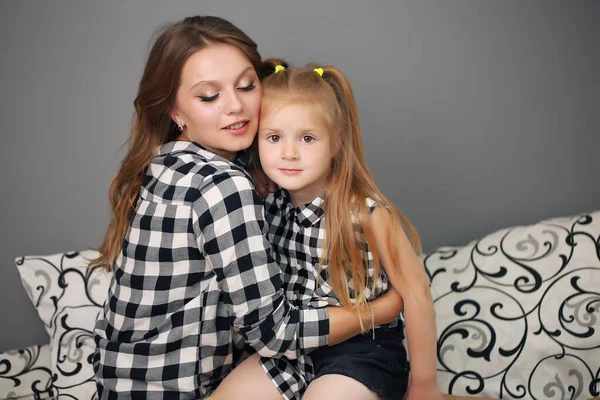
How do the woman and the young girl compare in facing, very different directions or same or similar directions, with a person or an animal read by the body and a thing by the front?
very different directions

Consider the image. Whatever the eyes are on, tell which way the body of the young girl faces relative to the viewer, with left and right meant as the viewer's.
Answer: facing the viewer and to the left of the viewer

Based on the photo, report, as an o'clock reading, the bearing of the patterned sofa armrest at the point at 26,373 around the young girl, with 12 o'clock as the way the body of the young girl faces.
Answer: The patterned sofa armrest is roughly at 2 o'clock from the young girl.

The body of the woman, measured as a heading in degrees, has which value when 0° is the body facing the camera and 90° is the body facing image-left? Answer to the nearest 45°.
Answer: approximately 225°

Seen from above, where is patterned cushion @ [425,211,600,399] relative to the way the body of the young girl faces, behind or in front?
behind

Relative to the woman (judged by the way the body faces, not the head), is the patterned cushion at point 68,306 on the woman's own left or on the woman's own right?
on the woman's own left

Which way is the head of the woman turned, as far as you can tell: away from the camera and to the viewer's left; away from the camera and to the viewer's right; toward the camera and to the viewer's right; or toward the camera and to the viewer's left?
toward the camera and to the viewer's right

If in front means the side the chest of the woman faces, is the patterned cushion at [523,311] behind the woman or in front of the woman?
in front
